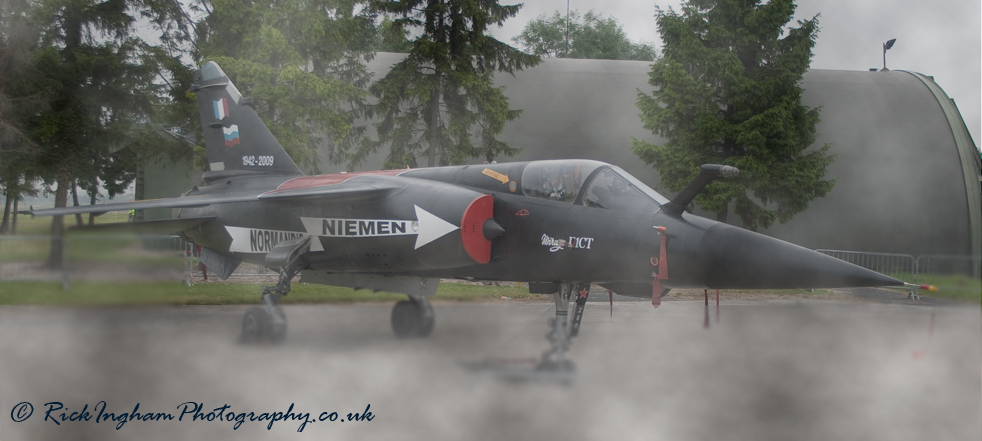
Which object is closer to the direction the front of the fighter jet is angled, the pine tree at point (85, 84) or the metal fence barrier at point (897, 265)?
the metal fence barrier

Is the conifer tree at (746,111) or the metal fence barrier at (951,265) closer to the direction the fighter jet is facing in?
the metal fence barrier

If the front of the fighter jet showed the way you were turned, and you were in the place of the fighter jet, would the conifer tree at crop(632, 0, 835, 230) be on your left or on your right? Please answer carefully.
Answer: on your left

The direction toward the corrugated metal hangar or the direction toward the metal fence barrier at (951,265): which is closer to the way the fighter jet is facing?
the metal fence barrier

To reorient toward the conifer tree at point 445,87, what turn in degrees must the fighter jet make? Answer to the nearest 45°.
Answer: approximately 135° to its left

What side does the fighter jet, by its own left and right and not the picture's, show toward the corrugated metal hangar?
left

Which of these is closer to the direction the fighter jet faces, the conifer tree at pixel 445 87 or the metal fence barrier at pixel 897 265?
the metal fence barrier

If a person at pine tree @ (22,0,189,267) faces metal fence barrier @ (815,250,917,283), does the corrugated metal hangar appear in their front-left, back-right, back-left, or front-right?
front-left

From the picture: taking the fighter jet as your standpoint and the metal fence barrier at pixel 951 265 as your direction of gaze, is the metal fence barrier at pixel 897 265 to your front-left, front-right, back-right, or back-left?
front-left

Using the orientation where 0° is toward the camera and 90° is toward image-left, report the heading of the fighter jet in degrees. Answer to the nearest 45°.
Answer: approximately 315°

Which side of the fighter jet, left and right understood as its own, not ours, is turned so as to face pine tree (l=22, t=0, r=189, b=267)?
back

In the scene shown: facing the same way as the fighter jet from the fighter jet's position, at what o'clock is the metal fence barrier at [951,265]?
The metal fence barrier is roughly at 12 o'clock from the fighter jet.
